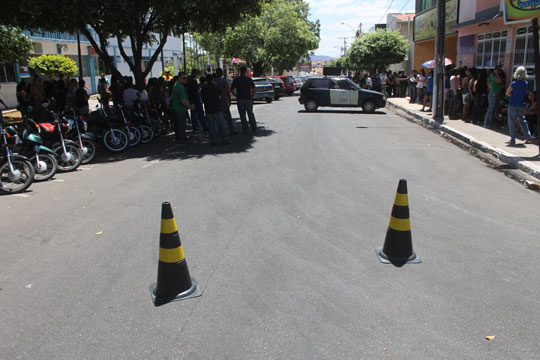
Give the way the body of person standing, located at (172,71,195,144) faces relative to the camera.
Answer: to the viewer's right

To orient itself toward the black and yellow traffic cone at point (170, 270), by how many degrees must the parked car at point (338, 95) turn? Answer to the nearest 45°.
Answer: approximately 90° to its right

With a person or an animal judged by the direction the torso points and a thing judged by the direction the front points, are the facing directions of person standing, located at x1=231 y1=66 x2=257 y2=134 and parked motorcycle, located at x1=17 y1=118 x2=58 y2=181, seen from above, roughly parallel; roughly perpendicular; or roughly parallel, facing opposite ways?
roughly perpendicular

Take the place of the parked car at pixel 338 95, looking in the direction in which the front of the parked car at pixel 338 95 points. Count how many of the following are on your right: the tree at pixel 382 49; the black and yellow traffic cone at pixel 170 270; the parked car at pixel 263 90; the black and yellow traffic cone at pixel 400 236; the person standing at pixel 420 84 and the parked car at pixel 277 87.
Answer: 2

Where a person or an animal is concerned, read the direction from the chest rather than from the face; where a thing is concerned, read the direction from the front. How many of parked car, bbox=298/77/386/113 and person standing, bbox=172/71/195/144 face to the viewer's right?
2

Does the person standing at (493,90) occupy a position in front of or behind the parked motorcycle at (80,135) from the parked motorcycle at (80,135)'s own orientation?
in front

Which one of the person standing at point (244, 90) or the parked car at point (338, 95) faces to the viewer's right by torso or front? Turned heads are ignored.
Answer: the parked car

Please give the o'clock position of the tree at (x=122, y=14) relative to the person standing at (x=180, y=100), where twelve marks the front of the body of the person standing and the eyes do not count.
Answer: The tree is roughly at 8 o'clock from the person standing.

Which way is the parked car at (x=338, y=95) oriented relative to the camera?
to the viewer's right
